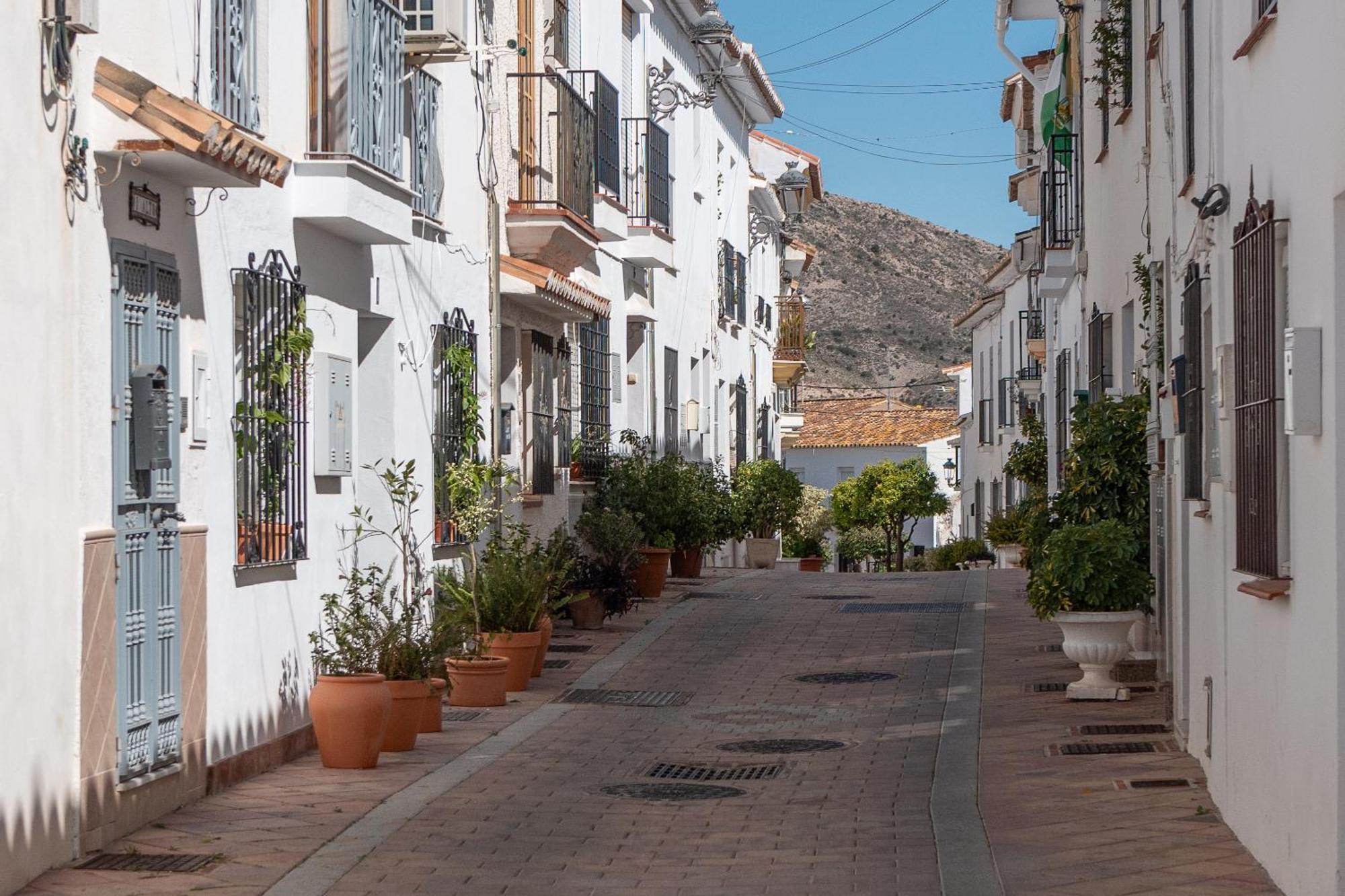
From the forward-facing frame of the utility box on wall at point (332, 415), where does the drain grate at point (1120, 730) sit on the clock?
The drain grate is roughly at 11 o'clock from the utility box on wall.

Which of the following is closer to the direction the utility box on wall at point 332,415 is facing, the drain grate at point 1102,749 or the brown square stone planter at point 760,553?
the drain grate

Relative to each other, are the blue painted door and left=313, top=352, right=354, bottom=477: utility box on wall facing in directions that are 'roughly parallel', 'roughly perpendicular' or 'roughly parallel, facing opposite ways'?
roughly parallel

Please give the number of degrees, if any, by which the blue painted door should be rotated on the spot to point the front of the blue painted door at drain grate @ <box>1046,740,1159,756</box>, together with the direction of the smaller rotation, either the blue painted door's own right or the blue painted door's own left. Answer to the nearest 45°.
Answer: approximately 45° to the blue painted door's own left

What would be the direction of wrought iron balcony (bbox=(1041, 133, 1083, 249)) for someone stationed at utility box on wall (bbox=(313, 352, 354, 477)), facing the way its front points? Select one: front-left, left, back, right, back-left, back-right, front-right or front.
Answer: left

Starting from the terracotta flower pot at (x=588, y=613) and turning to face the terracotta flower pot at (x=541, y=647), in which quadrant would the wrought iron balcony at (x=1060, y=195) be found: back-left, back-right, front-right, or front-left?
back-left

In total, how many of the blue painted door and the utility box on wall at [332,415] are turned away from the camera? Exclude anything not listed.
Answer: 0

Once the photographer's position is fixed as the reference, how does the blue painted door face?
facing the viewer and to the right of the viewer
